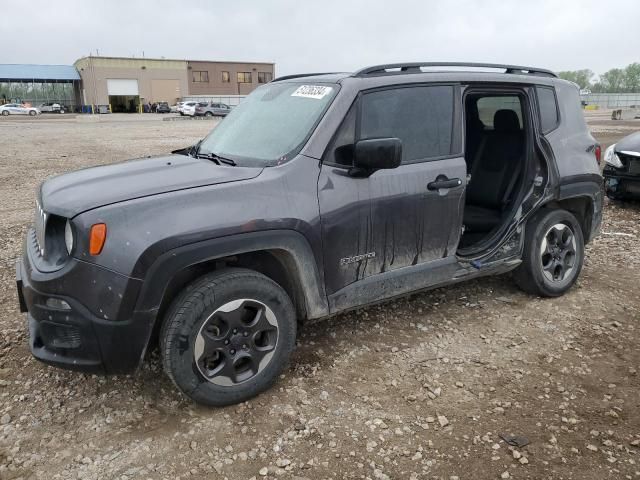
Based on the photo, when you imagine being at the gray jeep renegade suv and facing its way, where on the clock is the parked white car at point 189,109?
The parked white car is roughly at 4 o'clock from the gray jeep renegade suv.

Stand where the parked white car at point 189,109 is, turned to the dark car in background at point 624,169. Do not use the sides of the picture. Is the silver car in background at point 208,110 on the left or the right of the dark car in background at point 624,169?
left

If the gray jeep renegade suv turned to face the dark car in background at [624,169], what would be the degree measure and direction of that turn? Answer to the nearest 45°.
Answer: approximately 180°

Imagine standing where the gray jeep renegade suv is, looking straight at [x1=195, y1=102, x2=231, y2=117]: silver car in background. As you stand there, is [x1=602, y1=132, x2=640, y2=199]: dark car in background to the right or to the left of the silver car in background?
right

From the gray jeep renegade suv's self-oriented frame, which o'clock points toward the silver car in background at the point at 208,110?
The silver car in background is roughly at 4 o'clock from the gray jeep renegade suv.

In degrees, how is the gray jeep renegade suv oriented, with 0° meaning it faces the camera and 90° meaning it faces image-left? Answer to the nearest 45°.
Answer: approximately 45°
